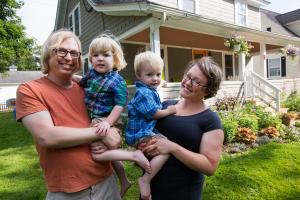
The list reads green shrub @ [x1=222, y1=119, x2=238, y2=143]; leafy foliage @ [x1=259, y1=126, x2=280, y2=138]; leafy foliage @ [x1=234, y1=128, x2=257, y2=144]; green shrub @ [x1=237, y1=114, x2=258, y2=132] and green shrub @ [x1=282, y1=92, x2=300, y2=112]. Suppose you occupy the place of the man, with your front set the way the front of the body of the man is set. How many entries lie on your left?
5

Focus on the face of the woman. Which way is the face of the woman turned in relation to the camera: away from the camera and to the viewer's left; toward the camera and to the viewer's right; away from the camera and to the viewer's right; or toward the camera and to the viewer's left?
toward the camera and to the viewer's left

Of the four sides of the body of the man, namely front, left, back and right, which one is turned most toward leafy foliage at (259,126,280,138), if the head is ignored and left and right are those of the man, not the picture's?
left

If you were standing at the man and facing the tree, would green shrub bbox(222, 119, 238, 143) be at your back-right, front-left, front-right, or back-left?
front-right

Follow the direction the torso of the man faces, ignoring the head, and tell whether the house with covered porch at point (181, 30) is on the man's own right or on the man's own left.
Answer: on the man's own left

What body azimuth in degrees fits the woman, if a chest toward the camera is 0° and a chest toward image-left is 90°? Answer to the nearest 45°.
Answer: approximately 45°

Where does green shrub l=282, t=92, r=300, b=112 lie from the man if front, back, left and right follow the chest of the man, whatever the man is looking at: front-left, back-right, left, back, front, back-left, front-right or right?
left

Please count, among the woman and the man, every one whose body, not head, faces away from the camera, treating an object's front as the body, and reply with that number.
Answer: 0

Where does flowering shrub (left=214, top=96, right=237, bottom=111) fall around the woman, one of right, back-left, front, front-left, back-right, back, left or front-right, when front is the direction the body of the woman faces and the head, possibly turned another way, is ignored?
back-right
